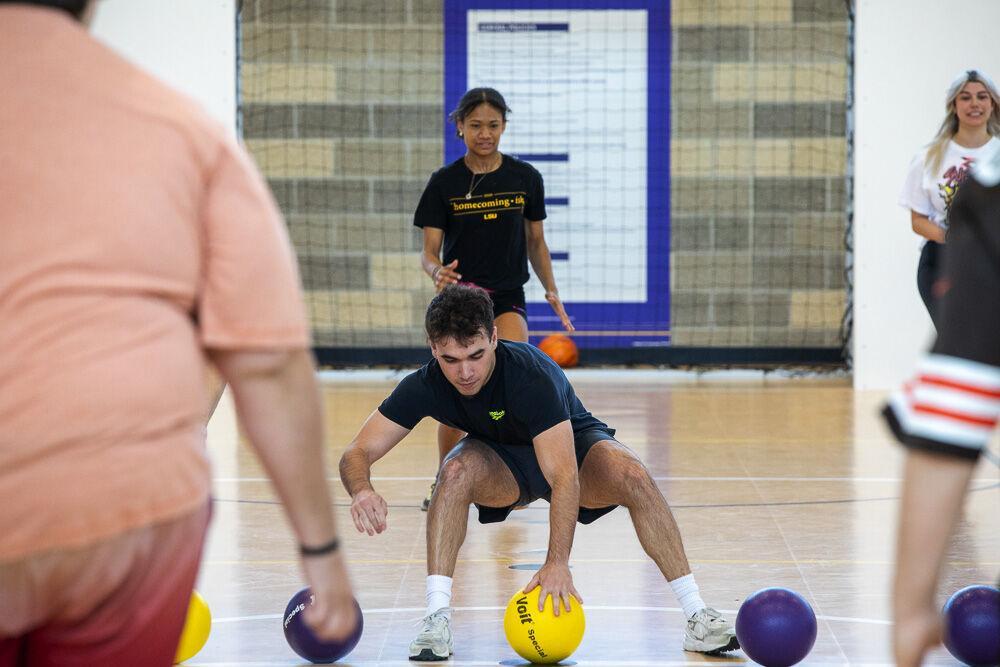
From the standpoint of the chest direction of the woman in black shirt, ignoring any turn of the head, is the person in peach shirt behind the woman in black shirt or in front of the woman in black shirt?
in front

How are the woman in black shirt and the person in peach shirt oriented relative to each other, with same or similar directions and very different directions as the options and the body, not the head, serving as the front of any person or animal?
very different directions

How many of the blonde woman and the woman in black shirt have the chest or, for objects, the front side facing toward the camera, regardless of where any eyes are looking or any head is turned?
2

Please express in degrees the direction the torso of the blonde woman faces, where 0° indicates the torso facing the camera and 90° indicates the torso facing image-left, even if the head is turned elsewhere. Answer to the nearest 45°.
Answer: approximately 0°

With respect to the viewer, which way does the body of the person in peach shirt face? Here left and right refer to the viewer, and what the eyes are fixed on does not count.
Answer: facing away from the viewer

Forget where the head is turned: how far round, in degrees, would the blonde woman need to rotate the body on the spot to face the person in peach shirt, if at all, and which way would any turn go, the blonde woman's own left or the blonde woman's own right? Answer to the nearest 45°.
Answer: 0° — they already face them

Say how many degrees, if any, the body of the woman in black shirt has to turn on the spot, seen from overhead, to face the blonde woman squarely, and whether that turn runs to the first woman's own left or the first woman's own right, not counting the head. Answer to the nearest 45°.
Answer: approximately 90° to the first woman's own left

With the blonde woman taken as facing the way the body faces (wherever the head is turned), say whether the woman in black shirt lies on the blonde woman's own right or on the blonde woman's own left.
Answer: on the blonde woman's own right
